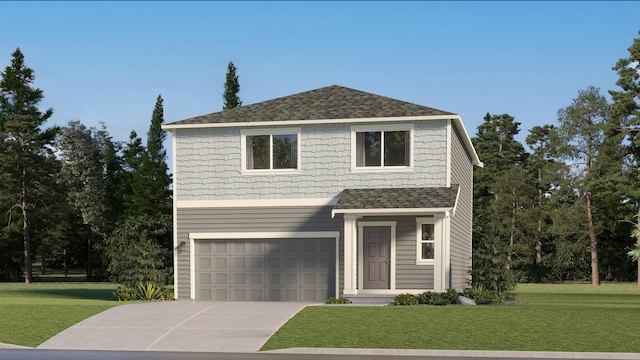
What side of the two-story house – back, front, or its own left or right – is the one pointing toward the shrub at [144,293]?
right

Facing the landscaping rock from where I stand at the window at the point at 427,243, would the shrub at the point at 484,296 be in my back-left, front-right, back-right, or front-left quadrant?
front-left

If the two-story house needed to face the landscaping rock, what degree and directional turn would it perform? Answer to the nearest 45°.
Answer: approximately 45° to its left

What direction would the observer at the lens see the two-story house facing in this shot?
facing the viewer
